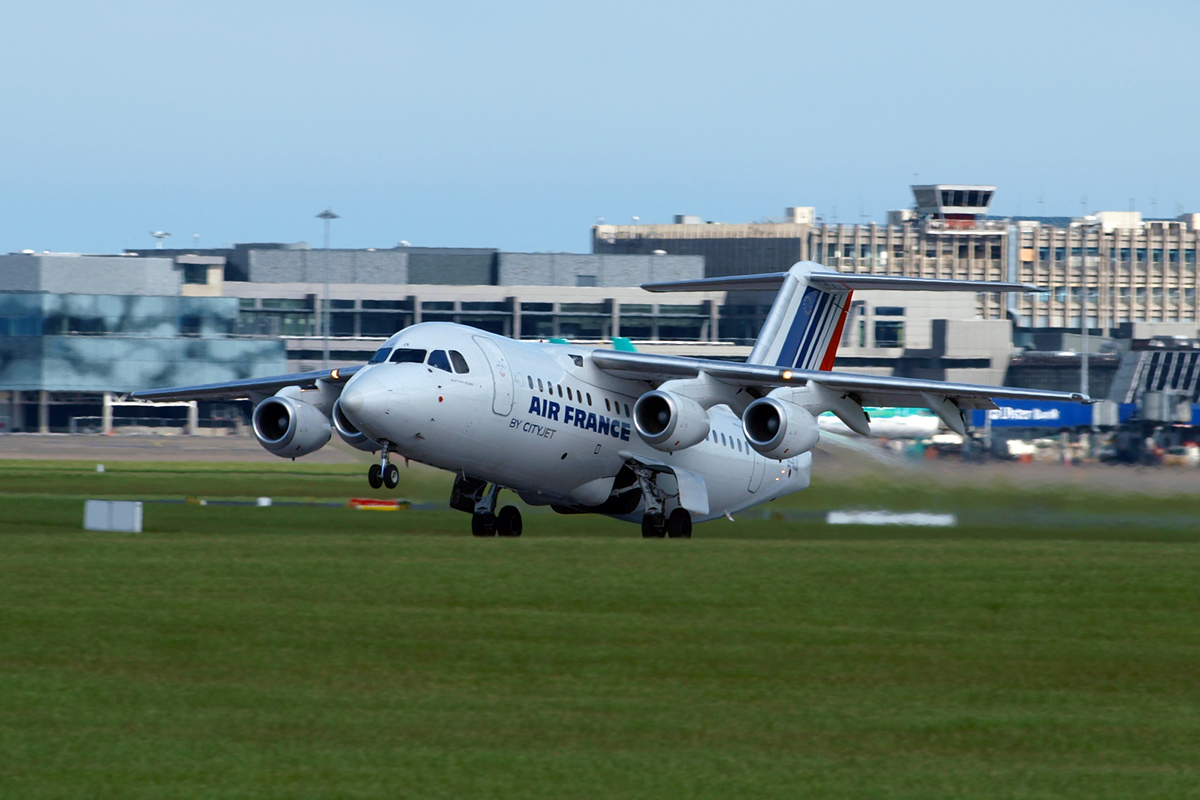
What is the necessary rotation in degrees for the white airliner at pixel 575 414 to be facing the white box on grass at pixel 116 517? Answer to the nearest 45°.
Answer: approximately 45° to its right

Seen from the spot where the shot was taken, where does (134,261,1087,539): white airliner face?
facing the viewer and to the left of the viewer
